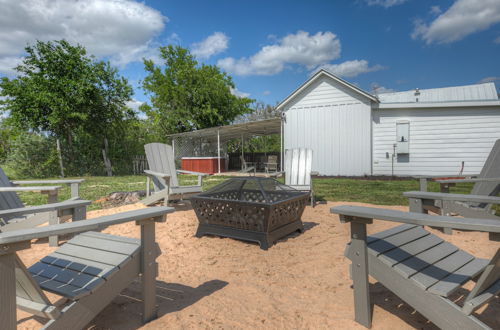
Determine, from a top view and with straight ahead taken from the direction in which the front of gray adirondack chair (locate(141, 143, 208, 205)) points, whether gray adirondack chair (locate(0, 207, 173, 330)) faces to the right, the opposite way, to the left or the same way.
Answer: to the left

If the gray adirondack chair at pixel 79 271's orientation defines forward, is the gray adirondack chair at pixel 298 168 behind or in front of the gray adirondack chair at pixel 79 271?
in front

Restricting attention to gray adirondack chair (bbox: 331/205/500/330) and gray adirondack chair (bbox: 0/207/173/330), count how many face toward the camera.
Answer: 0

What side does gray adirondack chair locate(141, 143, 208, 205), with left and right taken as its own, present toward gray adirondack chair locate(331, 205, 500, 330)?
front

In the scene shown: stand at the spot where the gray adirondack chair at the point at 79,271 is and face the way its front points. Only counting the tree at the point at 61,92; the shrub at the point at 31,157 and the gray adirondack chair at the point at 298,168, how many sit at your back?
0

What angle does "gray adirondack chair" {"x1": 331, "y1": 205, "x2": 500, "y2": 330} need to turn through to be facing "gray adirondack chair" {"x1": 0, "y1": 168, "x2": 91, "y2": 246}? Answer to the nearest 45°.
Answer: approximately 45° to its left

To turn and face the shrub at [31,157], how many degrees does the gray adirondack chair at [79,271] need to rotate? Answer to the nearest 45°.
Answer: approximately 45° to its left

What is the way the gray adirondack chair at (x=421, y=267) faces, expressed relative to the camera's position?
facing away from the viewer and to the left of the viewer

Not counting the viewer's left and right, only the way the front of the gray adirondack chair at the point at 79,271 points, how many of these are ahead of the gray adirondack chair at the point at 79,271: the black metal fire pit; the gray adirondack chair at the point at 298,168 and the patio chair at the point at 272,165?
3

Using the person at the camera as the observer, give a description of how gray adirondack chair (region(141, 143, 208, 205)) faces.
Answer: facing the viewer and to the right of the viewer

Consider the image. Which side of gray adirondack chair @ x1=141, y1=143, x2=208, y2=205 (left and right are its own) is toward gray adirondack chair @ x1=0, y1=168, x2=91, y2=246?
right

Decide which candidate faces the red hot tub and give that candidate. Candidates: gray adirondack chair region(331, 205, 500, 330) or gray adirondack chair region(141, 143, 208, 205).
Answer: gray adirondack chair region(331, 205, 500, 330)

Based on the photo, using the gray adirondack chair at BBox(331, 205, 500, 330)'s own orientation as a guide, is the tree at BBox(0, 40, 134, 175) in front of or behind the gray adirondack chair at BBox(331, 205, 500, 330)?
in front

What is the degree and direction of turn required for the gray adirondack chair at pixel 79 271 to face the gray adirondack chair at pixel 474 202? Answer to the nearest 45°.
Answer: approximately 45° to its right

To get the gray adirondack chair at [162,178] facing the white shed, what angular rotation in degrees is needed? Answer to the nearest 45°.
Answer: approximately 90° to its left

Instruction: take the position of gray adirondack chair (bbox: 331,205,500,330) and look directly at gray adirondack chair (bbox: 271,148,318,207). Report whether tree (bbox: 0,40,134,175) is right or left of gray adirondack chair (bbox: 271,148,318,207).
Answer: left

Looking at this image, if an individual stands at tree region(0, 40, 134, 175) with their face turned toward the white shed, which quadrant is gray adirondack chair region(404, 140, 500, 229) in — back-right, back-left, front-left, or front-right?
front-right

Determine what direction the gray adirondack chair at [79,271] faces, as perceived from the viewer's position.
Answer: facing away from the viewer and to the right of the viewer
